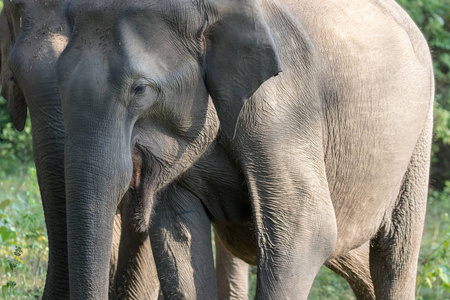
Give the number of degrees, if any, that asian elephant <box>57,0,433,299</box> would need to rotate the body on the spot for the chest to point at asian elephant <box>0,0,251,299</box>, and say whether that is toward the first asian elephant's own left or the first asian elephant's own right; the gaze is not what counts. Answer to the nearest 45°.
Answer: approximately 45° to the first asian elephant's own right
